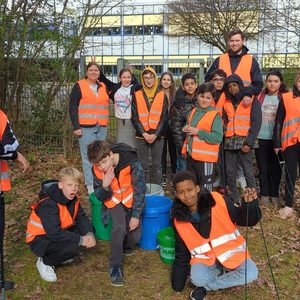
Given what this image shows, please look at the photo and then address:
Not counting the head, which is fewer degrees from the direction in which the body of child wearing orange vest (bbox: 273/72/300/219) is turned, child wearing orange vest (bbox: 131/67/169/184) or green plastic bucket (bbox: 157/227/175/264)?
the green plastic bucket

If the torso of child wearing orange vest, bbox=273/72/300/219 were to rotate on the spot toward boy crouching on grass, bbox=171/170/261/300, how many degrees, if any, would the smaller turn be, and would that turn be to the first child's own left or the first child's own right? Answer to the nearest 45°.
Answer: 0° — they already face them

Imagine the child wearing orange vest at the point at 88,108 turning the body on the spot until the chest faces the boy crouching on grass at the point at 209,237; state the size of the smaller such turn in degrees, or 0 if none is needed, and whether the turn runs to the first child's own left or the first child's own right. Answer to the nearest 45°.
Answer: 0° — they already face them

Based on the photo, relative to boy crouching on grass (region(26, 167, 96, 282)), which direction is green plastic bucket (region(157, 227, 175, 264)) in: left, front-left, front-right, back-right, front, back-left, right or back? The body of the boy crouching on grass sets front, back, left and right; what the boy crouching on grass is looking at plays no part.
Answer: front-left

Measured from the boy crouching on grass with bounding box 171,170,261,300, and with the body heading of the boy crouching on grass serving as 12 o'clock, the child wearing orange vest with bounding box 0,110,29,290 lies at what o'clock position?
The child wearing orange vest is roughly at 3 o'clock from the boy crouching on grass.

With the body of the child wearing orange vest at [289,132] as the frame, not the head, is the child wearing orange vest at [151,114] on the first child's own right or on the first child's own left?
on the first child's own right

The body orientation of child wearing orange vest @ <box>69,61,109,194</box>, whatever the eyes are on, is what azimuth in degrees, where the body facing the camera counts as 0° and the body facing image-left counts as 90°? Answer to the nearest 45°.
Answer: approximately 0°
